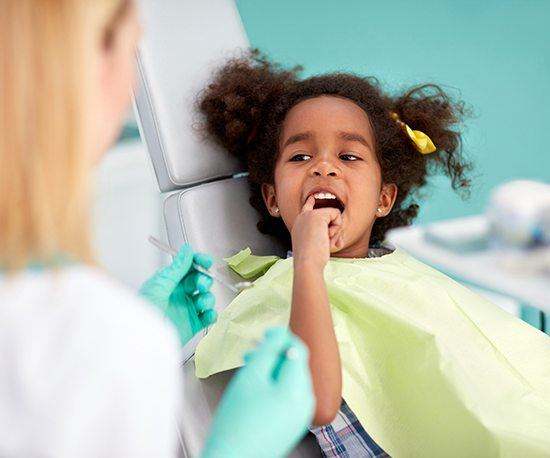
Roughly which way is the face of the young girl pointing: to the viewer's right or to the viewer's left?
to the viewer's left

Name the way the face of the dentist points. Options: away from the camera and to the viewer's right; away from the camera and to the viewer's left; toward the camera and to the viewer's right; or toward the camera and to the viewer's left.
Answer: away from the camera and to the viewer's right

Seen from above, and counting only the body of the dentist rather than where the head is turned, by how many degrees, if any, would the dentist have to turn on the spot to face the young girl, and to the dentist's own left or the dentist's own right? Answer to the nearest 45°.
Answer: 0° — they already face them

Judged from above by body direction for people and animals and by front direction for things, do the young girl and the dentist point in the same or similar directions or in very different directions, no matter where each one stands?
very different directions

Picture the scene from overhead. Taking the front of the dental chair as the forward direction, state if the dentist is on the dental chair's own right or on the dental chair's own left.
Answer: on the dental chair's own right

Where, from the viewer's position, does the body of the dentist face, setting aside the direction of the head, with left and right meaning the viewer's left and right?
facing away from the viewer and to the right of the viewer

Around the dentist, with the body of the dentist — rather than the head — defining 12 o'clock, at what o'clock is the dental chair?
The dental chair is roughly at 11 o'clock from the dentist.
